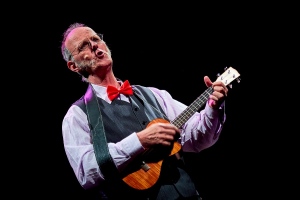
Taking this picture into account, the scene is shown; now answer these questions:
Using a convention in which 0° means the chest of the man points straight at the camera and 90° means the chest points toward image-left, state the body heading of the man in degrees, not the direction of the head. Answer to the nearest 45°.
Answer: approximately 315°

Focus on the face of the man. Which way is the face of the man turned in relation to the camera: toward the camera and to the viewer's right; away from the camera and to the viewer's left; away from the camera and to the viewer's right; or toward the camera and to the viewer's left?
toward the camera and to the viewer's right
